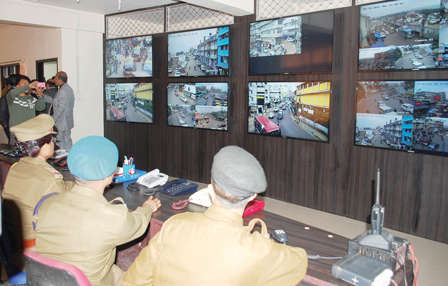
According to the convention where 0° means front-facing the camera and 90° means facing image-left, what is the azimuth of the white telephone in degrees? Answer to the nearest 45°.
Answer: approximately 45°

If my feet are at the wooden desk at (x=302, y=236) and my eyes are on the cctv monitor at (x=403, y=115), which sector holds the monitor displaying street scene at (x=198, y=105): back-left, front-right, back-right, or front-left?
front-left

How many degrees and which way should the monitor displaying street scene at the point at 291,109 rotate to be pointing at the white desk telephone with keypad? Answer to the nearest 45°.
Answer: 0° — it already faces it

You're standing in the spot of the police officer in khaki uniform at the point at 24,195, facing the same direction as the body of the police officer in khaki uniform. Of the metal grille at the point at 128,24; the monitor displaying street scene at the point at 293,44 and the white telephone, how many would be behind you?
0

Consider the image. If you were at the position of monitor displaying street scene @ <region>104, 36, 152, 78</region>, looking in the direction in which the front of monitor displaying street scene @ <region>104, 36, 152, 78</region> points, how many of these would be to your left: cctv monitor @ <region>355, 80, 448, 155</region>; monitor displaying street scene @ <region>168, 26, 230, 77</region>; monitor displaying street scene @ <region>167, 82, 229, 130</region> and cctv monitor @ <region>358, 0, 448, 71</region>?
4

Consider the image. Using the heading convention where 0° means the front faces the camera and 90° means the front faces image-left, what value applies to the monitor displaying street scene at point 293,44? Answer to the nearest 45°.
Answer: approximately 45°

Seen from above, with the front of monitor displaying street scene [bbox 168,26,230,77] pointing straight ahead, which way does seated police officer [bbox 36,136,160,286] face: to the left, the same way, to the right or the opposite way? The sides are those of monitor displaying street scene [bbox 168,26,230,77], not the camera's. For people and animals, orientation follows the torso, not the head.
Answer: the opposite way

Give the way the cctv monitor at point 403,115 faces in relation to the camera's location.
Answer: facing the viewer and to the left of the viewer

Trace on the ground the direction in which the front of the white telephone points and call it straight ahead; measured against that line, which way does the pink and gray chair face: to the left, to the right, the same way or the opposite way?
the opposite way

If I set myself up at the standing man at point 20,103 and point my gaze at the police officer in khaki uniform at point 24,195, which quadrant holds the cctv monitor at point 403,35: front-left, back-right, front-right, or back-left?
front-left

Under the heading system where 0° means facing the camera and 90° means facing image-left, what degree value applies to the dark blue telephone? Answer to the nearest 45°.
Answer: approximately 45°

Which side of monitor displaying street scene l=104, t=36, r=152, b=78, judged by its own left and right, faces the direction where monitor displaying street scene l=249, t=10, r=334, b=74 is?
left

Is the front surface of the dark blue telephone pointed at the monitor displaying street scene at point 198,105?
no

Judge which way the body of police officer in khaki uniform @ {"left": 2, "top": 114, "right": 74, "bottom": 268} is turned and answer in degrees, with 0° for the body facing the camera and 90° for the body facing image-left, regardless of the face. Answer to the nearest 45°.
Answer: approximately 225°

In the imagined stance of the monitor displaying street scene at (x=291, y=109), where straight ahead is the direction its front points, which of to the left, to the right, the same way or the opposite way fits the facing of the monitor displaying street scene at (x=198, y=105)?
the same way

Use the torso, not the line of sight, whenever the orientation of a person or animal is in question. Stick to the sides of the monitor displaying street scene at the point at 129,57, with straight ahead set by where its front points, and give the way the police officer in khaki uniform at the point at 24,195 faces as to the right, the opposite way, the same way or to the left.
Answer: the opposite way

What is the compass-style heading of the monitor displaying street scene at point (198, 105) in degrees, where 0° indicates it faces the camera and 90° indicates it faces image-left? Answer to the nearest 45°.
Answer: approximately 45°

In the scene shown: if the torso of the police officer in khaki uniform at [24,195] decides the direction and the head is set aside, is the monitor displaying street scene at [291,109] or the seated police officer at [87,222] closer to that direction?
the monitor displaying street scene

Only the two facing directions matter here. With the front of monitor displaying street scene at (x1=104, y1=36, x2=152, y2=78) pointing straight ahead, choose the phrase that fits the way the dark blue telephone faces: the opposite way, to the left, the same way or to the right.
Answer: the same way

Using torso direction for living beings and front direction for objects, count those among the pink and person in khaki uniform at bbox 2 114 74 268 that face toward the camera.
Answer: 0

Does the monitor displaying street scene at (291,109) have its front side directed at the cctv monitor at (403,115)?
no

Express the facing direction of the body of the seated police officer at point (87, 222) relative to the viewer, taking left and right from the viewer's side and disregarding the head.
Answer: facing away from the viewer and to the right of the viewer

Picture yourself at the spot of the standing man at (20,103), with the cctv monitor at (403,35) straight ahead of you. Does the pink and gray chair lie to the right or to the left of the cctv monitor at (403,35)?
right
